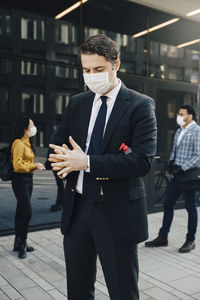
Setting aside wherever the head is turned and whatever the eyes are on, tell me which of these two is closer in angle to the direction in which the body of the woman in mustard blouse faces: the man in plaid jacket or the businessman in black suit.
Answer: the man in plaid jacket

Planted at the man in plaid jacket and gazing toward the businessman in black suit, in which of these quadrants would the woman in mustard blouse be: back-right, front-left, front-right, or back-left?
front-right

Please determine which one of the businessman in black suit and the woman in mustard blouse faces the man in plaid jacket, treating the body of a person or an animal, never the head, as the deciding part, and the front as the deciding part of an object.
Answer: the woman in mustard blouse

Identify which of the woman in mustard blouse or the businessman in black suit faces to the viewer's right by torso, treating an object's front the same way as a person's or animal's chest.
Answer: the woman in mustard blouse

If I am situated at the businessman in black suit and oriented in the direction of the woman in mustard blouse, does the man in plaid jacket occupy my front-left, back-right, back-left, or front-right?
front-right

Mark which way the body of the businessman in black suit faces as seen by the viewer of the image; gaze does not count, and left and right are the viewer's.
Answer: facing the viewer and to the left of the viewer

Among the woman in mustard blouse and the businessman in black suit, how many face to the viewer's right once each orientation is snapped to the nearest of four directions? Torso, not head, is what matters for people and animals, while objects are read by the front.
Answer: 1

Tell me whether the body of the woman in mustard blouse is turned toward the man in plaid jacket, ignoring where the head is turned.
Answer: yes

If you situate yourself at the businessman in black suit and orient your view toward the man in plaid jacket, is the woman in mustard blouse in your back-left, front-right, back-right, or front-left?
front-left

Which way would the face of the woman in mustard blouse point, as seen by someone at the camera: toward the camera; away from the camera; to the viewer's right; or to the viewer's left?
to the viewer's right

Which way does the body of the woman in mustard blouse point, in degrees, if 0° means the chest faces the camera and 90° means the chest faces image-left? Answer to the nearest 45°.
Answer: approximately 270°

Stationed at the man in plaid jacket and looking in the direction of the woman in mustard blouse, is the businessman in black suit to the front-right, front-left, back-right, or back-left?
front-left
